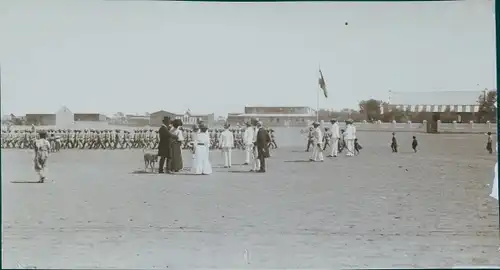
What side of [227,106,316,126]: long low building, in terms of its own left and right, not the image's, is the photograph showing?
front

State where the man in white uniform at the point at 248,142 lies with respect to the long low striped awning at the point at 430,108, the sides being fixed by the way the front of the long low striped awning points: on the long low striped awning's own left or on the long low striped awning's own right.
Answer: on the long low striped awning's own right

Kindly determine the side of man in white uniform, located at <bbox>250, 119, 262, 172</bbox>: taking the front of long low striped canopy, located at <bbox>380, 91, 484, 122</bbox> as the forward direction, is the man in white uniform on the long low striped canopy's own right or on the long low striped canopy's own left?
on the long low striped canopy's own right
